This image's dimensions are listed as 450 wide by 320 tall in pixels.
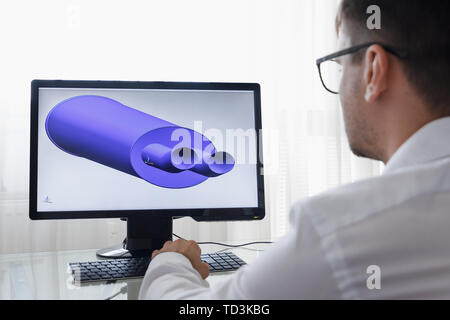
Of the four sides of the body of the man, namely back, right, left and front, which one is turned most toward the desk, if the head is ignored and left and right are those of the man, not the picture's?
front

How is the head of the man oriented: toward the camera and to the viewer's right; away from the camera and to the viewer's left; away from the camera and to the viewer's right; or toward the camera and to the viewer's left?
away from the camera and to the viewer's left

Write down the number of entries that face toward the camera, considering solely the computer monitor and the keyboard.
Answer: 2

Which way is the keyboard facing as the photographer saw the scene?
facing the viewer

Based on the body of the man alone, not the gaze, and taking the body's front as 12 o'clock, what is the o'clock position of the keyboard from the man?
The keyboard is roughly at 12 o'clock from the man.

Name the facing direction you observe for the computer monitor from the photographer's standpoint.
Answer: facing the viewer

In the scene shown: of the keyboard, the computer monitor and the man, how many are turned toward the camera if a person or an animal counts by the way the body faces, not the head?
2

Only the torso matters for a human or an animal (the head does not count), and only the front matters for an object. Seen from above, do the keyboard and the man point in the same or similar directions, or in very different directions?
very different directions

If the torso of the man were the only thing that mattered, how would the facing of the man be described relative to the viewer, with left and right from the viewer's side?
facing away from the viewer and to the left of the viewer

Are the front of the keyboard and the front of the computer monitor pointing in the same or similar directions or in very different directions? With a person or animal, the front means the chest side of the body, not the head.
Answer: same or similar directions

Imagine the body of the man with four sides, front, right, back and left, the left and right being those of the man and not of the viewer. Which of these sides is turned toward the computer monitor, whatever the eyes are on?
front

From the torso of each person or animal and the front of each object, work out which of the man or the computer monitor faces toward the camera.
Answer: the computer monitor

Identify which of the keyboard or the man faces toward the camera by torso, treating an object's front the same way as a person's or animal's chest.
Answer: the keyboard
